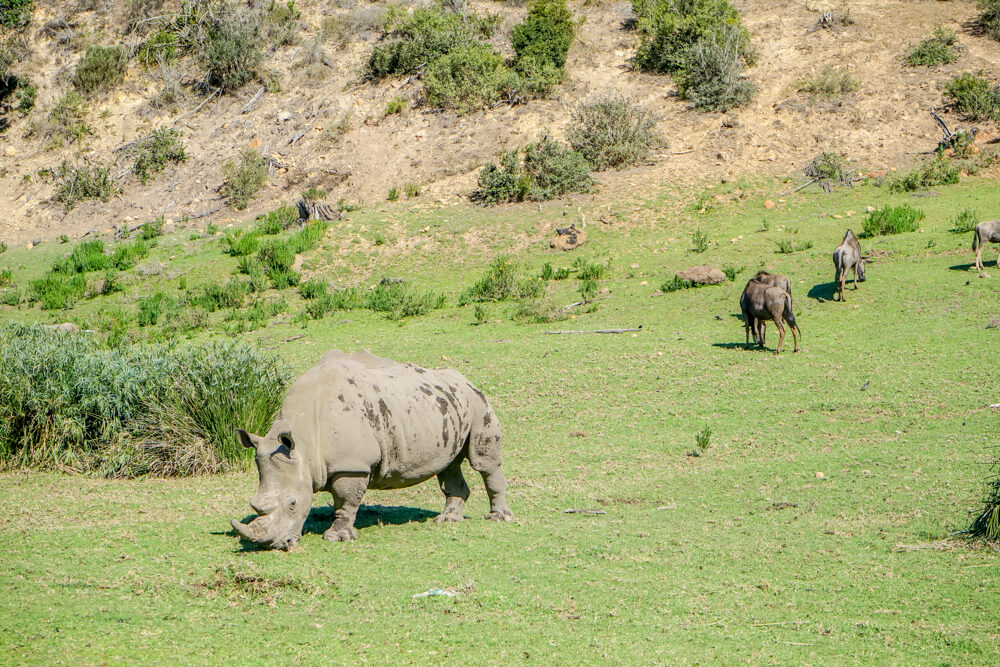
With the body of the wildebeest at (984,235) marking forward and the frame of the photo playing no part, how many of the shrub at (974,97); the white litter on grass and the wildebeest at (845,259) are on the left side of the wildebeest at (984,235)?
1

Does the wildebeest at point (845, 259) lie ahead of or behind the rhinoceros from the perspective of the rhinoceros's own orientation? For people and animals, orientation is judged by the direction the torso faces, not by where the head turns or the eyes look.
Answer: behind

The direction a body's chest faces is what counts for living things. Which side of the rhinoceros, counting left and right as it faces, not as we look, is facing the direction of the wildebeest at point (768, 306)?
back

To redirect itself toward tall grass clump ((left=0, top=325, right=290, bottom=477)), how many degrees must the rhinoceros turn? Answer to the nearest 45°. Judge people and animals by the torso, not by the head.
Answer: approximately 90° to its right
